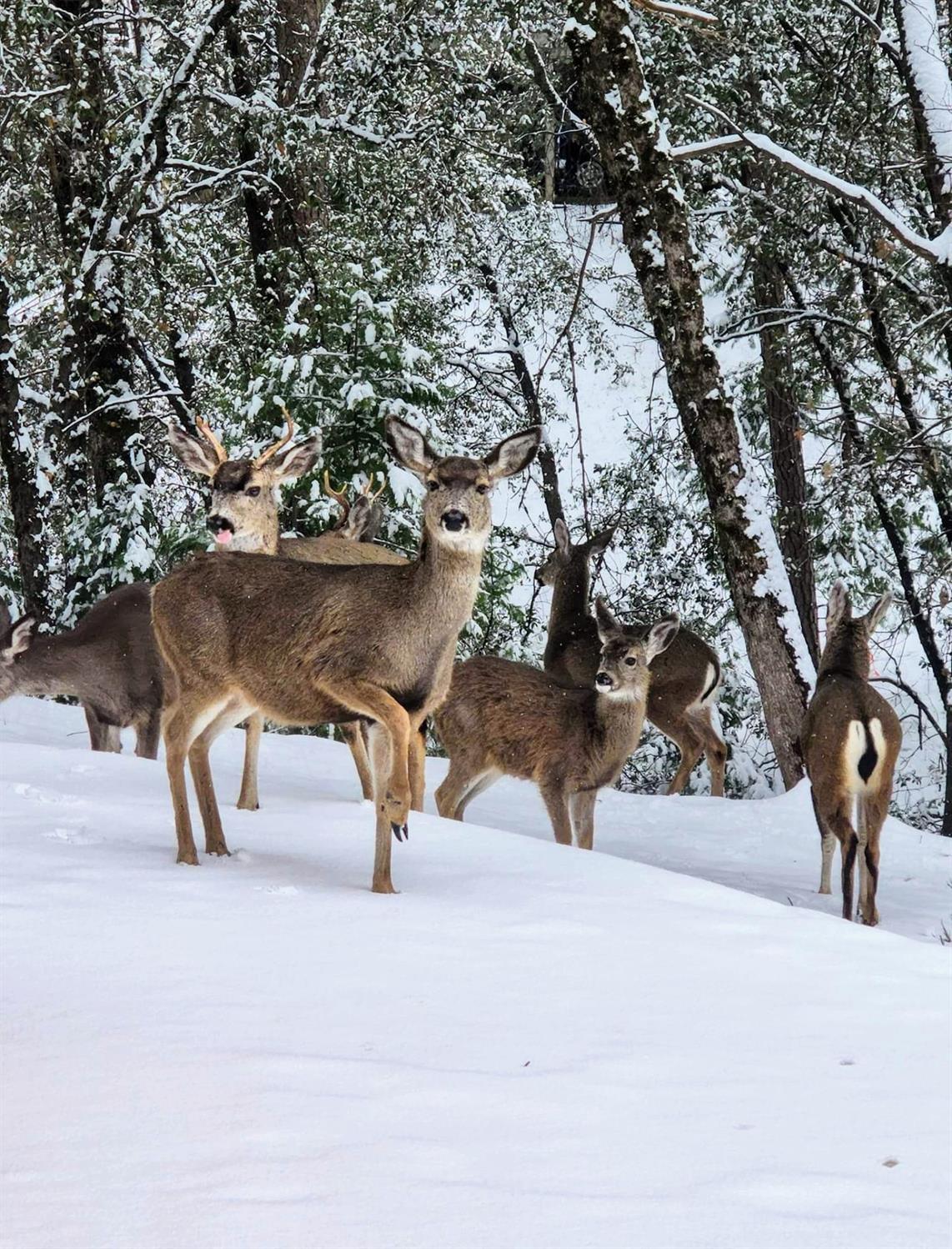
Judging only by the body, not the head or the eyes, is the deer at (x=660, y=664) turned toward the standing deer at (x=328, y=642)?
no

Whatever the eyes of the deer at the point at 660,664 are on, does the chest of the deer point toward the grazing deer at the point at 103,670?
no

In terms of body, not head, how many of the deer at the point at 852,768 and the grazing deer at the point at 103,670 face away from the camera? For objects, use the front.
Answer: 1

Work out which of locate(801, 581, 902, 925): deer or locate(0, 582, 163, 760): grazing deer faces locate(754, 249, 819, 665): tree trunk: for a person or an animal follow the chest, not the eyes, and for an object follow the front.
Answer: the deer

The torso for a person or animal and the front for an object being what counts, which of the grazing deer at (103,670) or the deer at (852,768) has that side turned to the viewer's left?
the grazing deer

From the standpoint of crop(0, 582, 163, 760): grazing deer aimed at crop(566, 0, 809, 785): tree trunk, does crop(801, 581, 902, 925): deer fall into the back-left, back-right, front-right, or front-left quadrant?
front-right

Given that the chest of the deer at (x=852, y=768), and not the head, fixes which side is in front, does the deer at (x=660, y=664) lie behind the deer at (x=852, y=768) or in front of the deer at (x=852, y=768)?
in front

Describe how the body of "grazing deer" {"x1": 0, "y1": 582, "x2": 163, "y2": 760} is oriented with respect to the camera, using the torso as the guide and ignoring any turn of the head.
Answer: to the viewer's left

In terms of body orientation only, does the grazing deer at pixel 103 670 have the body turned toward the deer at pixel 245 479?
no

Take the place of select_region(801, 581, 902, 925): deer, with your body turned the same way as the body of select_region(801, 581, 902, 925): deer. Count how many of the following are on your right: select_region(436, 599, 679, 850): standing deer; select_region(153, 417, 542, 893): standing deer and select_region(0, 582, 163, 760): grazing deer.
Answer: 0

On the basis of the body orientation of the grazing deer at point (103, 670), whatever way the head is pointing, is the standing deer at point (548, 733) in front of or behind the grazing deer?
behind

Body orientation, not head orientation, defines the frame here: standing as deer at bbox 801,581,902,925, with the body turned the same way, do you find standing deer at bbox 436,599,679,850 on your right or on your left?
on your left

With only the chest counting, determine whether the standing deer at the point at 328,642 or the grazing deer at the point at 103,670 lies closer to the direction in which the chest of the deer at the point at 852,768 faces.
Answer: the grazing deer

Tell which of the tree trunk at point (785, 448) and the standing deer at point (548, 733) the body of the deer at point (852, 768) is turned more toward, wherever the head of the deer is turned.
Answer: the tree trunk

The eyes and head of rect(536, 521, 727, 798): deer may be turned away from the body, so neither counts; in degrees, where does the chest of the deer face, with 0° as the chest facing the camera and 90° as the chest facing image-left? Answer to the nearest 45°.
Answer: approximately 135°

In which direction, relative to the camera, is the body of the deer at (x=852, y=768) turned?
away from the camera

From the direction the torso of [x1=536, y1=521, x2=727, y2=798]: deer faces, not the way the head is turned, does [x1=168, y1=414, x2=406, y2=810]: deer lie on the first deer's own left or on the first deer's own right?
on the first deer's own left
